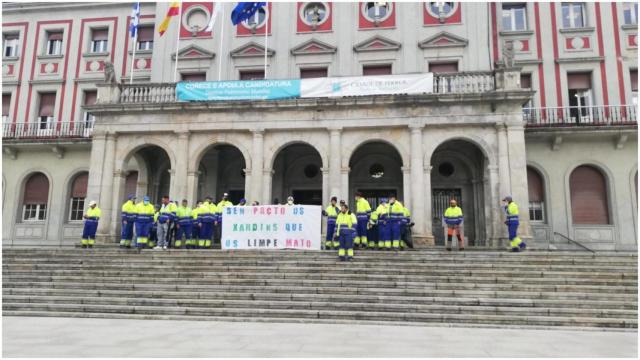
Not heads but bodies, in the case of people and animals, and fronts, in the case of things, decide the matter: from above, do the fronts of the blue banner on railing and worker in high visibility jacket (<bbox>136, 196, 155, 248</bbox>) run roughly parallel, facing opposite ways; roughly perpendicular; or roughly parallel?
roughly parallel

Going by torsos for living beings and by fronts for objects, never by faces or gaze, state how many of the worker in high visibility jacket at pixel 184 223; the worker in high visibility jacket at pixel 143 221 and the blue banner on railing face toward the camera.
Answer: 3

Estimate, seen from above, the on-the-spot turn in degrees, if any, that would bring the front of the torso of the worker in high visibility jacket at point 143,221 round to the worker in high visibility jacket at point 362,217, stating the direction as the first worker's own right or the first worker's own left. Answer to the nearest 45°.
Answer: approximately 45° to the first worker's own left

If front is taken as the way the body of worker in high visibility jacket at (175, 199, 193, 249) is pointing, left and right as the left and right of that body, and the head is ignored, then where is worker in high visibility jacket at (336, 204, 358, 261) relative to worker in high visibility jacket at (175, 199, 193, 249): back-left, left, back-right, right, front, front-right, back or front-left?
front-left

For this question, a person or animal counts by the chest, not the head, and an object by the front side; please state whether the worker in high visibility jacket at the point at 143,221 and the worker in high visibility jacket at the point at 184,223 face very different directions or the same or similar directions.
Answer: same or similar directions

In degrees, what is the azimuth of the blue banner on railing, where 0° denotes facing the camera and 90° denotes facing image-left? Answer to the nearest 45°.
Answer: approximately 0°

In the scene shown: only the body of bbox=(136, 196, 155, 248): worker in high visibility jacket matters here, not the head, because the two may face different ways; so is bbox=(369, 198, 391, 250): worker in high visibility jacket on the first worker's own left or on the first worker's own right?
on the first worker's own left

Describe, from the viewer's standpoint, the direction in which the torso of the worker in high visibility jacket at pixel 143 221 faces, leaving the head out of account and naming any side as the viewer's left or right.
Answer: facing the viewer

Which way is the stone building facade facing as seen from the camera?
toward the camera

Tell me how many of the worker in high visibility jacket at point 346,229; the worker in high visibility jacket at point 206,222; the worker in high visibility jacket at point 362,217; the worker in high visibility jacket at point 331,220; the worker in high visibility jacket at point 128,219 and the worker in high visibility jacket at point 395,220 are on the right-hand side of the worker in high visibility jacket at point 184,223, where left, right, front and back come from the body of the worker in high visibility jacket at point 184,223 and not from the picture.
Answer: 1

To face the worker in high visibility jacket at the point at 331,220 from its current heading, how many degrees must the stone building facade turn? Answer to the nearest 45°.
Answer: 0° — it already faces them
